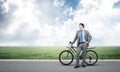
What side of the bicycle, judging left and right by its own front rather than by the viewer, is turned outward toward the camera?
left
